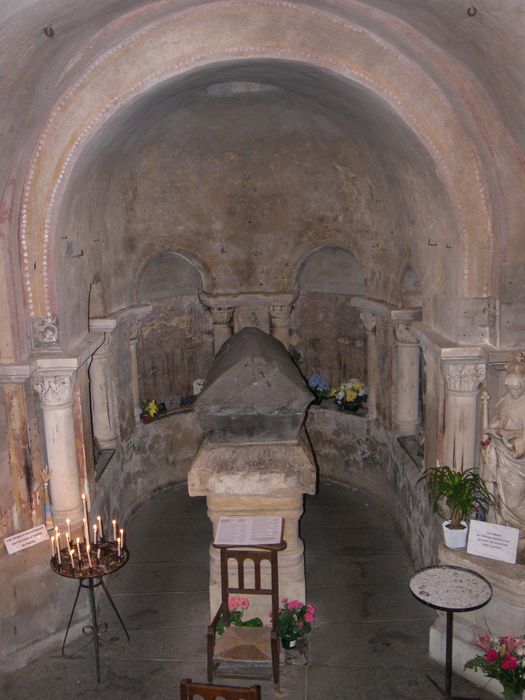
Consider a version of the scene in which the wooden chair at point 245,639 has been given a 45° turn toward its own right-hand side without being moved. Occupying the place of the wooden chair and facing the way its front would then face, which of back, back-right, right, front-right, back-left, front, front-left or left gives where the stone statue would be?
back-left

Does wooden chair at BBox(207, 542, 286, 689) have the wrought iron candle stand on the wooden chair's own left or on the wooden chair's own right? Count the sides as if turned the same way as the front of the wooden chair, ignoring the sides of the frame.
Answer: on the wooden chair's own right

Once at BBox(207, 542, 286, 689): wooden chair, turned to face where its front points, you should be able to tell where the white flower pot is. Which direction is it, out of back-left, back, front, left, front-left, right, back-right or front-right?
left

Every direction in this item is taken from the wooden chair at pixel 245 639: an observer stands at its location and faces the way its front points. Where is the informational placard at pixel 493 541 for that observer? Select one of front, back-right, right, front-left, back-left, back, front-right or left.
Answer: left

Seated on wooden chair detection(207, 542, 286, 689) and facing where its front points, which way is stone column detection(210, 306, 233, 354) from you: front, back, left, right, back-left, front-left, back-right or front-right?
back

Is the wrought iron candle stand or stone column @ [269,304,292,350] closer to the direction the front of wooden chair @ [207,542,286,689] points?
the wrought iron candle stand

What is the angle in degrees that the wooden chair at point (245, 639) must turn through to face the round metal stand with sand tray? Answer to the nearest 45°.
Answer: approximately 90° to its left

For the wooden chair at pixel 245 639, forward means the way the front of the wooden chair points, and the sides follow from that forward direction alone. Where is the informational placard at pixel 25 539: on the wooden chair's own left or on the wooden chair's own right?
on the wooden chair's own right

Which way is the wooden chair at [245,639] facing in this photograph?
toward the camera

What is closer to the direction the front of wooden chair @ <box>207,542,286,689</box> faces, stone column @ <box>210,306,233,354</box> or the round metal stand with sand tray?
the round metal stand with sand tray

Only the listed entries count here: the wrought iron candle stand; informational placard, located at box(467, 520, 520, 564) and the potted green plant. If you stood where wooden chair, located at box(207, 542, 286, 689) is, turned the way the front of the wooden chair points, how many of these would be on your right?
1

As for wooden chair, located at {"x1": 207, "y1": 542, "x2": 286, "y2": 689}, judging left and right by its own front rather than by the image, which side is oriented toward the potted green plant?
left
